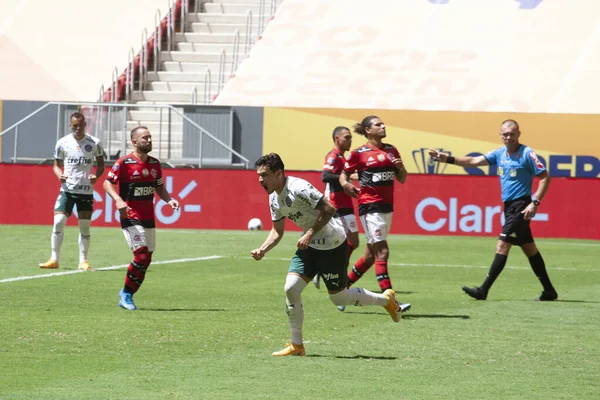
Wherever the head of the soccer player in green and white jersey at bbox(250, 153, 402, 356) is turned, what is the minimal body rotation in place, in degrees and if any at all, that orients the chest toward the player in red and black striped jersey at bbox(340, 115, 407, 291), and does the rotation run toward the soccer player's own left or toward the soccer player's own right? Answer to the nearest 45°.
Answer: approximately 135° to the soccer player's own right

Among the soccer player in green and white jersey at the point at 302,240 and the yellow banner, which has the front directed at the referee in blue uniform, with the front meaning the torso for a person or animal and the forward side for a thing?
the yellow banner

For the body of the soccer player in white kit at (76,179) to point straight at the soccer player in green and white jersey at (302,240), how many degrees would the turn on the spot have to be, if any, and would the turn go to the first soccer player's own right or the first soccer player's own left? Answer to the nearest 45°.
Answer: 0° — they already face them

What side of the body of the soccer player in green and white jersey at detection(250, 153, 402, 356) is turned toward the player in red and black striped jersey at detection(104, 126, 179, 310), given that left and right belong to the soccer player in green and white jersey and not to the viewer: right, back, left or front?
right

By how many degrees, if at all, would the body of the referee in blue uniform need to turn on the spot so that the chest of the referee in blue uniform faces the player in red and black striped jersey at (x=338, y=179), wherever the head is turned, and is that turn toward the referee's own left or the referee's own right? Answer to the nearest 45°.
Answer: approximately 45° to the referee's own right

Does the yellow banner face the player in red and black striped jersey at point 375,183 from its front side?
yes

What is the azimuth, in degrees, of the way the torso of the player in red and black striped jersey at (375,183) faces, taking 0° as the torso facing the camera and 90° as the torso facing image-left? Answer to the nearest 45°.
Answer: approximately 315°

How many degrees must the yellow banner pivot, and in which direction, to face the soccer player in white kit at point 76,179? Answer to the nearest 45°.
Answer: approximately 45° to its right

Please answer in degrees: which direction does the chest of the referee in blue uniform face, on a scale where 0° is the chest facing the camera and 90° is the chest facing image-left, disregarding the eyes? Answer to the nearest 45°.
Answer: approximately 45°

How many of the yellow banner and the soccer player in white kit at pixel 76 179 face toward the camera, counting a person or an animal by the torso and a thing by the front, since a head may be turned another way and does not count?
2

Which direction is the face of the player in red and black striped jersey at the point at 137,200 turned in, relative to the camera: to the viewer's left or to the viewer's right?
to the viewer's right

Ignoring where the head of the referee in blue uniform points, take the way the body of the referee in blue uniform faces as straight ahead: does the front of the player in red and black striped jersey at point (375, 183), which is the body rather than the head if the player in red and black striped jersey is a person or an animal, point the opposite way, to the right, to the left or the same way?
to the left
